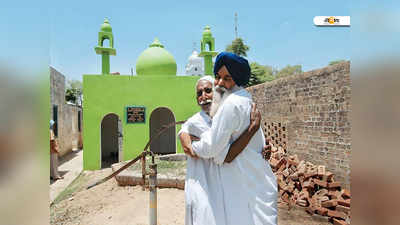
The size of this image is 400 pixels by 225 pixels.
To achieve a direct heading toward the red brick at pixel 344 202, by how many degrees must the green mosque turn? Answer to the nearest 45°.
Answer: approximately 45° to its left

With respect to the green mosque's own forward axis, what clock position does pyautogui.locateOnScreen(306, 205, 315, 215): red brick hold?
The red brick is roughly at 11 o'clock from the green mosque.

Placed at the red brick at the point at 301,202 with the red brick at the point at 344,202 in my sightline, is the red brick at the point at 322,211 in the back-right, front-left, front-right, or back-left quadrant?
front-right

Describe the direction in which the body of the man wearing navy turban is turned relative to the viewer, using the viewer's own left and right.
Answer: facing to the left of the viewer

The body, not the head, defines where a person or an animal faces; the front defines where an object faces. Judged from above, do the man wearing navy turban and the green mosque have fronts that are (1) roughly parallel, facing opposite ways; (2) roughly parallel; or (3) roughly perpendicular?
roughly perpendicular

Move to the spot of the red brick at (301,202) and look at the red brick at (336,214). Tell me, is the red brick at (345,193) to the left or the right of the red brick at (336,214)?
left

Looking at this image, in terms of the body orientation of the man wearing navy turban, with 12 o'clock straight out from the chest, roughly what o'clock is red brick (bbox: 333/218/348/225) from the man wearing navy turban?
The red brick is roughly at 4 o'clock from the man wearing navy turban.

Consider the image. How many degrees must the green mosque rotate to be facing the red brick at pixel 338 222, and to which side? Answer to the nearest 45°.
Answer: approximately 45° to its left

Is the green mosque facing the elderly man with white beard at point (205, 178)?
yes

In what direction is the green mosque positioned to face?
toward the camera

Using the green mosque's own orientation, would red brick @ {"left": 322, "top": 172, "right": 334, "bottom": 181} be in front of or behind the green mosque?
in front

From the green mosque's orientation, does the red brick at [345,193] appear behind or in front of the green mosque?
in front

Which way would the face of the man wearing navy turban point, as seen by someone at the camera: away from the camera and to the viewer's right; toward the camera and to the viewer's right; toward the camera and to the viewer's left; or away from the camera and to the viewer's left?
toward the camera and to the viewer's left

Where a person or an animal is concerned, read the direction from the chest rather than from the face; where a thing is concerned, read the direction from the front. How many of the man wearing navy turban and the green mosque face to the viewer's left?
1

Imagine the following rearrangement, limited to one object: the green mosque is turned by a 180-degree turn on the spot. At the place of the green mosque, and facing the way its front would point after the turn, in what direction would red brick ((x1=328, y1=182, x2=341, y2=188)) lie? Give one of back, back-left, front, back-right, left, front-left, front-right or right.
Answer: back-right
